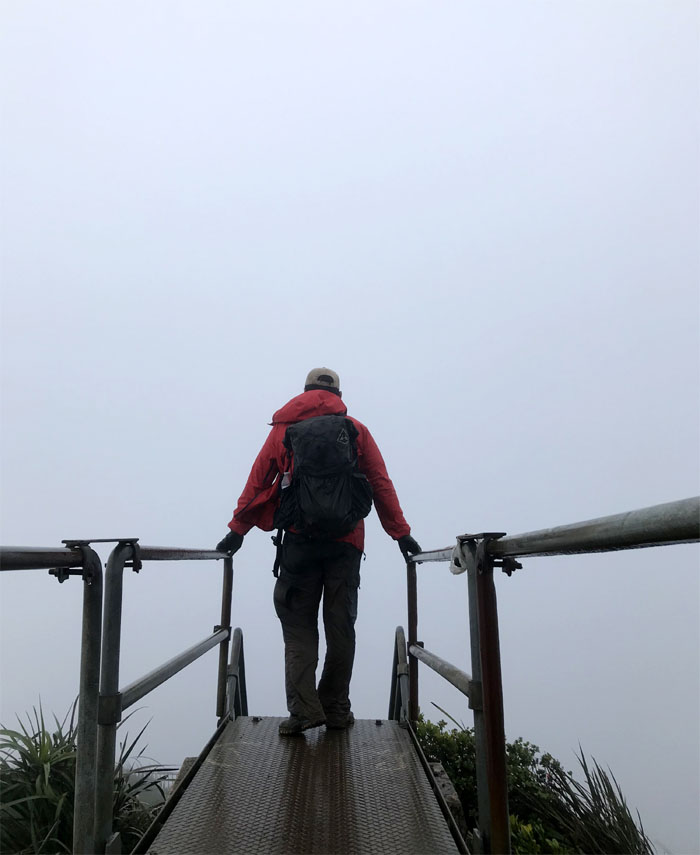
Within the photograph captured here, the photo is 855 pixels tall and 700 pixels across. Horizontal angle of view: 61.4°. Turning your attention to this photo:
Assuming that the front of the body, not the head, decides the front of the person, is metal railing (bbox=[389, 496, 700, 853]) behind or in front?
behind

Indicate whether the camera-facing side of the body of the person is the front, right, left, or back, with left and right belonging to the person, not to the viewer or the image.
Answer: back

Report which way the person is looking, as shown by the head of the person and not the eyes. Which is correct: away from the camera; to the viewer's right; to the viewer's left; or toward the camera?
away from the camera

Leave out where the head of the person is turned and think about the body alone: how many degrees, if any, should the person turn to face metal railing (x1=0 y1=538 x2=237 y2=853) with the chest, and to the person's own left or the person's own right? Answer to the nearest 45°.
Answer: approximately 180°
